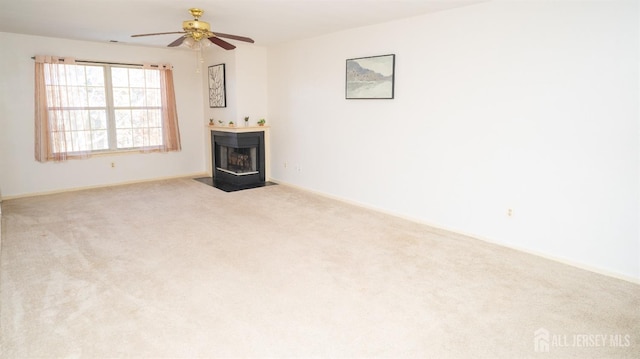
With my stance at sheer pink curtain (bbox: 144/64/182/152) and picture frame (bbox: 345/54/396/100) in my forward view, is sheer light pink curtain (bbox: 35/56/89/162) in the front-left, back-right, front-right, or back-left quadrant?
back-right

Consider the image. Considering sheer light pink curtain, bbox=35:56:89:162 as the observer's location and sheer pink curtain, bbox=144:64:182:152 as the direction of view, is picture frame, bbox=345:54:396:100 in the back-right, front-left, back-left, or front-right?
front-right

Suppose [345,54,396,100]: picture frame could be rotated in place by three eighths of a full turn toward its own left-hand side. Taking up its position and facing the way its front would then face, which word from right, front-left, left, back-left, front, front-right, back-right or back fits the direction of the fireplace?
back-left

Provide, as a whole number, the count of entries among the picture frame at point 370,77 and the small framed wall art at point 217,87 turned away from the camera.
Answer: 0

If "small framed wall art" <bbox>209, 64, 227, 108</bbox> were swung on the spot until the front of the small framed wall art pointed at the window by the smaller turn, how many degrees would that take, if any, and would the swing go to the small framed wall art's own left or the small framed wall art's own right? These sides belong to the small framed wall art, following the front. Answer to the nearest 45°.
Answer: approximately 45° to the small framed wall art's own right

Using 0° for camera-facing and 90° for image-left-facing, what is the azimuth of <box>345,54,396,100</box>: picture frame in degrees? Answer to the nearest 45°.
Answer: approximately 45°

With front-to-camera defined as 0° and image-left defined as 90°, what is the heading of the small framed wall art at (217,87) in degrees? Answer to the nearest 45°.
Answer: approximately 45°

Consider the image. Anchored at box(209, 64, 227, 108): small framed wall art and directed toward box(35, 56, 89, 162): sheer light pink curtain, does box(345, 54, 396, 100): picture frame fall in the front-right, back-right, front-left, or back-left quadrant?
back-left

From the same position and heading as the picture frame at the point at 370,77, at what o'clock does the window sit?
The window is roughly at 2 o'clock from the picture frame.

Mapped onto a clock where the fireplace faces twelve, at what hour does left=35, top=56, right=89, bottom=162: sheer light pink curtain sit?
The sheer light pink curtain is roughly at 3 o'clock from the fireplace.

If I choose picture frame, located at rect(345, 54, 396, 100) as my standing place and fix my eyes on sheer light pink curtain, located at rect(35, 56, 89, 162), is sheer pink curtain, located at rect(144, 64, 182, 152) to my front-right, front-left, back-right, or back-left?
front-right

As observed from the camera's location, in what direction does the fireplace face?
facing the viewer

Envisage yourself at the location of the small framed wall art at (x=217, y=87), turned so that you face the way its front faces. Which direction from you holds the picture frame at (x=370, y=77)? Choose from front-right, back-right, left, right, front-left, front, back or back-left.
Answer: left

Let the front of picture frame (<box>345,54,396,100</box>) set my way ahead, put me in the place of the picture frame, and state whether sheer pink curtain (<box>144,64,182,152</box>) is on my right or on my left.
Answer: on my right
